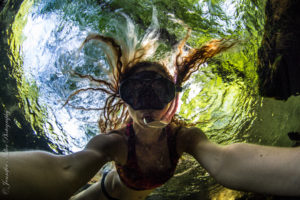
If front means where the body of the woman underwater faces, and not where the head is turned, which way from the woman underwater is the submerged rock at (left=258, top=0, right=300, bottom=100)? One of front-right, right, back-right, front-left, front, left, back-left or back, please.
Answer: left

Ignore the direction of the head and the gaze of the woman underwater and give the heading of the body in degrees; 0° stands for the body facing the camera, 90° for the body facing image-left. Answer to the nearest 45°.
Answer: approximately 0°
